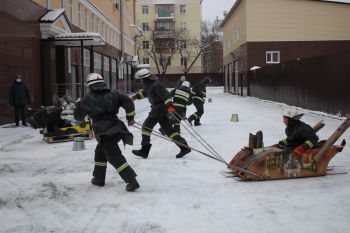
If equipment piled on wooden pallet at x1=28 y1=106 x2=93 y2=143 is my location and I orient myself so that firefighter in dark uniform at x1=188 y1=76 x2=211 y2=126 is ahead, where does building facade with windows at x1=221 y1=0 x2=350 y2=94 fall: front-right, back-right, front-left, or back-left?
front-left

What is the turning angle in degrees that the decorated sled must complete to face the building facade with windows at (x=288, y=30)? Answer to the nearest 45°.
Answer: approximately 90° to its right

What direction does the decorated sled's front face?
to the viewer's left

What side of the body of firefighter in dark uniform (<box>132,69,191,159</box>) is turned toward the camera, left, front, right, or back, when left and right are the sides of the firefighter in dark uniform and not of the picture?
left

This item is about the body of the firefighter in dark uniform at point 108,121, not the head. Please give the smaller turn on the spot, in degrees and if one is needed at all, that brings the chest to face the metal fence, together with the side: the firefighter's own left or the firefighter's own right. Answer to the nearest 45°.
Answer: approximately 90° to the firefighter's own right

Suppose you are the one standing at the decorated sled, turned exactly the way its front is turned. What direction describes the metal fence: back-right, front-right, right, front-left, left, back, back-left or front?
right

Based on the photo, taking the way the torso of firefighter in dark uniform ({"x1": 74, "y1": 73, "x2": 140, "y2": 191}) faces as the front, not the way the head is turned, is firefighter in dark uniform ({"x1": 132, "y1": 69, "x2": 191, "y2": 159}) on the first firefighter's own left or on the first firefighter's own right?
on the first firefighter's own right

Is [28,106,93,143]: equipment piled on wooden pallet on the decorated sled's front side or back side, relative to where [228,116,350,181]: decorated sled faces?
on the front side

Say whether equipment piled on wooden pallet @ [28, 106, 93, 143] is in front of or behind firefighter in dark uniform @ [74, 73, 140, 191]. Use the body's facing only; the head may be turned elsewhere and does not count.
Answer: in front

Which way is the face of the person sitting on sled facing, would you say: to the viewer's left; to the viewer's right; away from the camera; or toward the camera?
to the viewer's left
